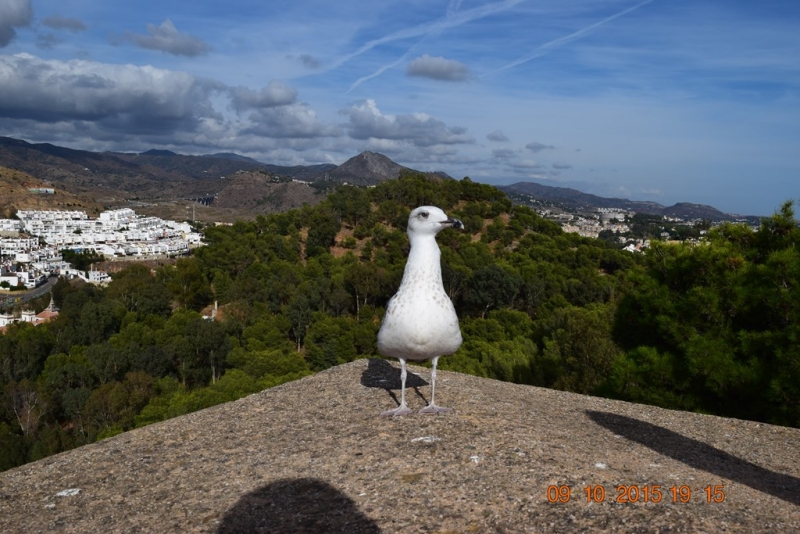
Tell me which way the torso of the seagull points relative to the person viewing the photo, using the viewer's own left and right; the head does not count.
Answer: facing the viewer
